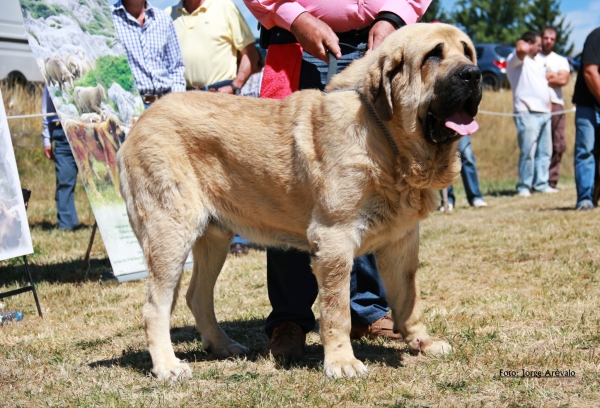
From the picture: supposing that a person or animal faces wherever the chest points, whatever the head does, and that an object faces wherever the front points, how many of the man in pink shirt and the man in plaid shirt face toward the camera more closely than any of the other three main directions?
2

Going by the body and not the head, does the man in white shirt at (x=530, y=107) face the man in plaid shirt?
no

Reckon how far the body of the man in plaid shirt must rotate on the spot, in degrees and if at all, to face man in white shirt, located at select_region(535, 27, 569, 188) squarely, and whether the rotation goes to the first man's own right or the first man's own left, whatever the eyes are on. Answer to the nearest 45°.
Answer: approximately 135° to the first man's own left

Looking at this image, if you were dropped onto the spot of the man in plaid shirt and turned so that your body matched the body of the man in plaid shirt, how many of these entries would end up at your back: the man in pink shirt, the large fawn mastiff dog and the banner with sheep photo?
0

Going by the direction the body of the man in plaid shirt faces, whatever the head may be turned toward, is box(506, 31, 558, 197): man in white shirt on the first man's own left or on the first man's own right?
on the first man's own left

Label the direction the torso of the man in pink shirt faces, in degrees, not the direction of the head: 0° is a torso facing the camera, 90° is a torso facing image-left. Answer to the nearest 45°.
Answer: approximately 0°

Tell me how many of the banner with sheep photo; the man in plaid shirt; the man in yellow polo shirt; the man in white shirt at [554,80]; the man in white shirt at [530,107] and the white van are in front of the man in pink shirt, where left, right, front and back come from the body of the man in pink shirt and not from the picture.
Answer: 0

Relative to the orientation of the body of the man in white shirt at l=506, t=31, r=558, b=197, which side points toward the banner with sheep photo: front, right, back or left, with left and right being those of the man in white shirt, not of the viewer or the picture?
right

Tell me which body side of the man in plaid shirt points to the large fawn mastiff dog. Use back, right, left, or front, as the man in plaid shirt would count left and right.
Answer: front

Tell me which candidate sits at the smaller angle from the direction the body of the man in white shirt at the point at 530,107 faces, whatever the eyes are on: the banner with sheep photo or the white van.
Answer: the banner with sheep photo

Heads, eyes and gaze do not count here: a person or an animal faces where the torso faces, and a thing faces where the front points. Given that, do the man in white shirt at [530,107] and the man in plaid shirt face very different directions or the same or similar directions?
same or similar directions

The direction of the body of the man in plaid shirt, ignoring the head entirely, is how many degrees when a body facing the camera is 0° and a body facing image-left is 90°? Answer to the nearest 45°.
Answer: approximately 0°

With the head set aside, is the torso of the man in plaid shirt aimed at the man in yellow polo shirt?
no

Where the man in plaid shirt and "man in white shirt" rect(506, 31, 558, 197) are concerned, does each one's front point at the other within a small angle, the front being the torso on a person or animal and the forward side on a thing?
no

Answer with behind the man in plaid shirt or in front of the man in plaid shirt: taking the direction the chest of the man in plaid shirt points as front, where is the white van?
behind
